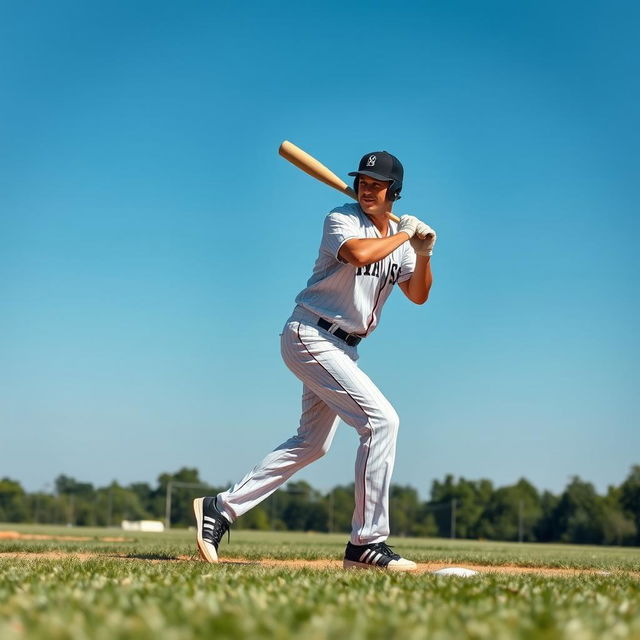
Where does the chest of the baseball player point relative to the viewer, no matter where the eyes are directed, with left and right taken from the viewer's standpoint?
facing the viewer and to the right of the viewer
